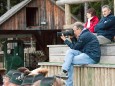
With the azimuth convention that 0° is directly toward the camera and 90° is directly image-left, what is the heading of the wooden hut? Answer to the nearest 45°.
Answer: approximately 0°

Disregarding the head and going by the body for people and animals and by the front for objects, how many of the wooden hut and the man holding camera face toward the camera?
1

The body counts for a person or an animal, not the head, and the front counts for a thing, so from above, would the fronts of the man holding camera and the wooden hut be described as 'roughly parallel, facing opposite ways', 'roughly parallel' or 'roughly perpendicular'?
roughly perpendicular

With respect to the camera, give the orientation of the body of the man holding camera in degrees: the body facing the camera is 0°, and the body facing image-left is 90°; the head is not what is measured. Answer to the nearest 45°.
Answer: approximately 90°

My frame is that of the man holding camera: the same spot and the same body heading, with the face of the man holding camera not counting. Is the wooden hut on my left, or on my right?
on my right

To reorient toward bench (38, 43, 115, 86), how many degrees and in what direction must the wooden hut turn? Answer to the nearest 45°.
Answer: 0° — it already faces it

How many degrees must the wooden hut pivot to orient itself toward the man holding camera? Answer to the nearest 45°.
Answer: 0° — it already faces them
